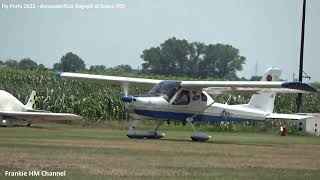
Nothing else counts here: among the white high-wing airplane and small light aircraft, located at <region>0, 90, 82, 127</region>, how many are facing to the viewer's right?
0

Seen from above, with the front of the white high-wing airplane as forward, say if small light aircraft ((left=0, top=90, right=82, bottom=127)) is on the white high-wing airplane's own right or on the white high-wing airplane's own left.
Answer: on the white high-wing airplane's own right

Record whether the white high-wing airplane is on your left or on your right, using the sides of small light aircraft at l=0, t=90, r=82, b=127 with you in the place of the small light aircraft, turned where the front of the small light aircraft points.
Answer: on your left

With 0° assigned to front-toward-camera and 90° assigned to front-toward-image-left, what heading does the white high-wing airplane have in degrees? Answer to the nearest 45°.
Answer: approximately 45°

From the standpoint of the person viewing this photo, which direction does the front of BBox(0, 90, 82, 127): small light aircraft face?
facing the viewer and to the left of the viewer
